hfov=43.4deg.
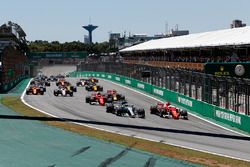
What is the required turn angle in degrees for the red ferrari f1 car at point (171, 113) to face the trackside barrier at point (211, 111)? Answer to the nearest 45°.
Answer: approximately 45° to its left

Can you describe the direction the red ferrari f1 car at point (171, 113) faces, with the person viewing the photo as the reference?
facing the viewer and to the right of the viewer
